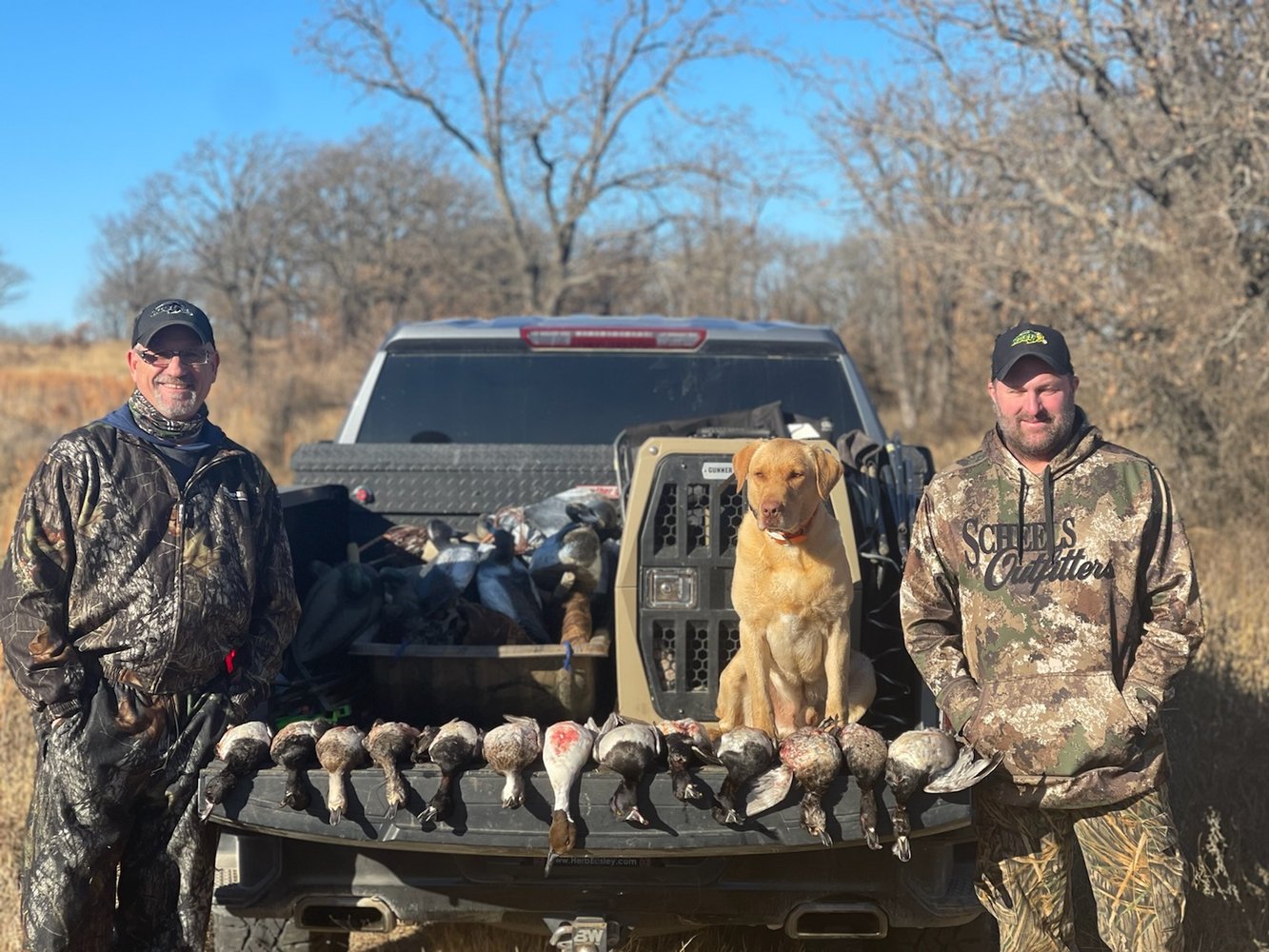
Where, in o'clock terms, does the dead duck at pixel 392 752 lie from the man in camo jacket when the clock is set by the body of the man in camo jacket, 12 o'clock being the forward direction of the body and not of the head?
The dead duck is roughly at 10 o'clock from the man in camo jacket.

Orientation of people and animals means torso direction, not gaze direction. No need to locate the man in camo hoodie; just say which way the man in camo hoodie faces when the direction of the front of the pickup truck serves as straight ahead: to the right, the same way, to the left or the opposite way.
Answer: the opposite way

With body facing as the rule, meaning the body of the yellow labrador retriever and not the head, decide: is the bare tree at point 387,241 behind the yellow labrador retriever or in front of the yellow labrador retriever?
behind

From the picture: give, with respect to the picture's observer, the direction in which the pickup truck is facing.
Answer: facing away from the viewer

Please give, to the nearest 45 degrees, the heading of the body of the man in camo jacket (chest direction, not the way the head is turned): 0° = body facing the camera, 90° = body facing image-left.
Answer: approximately 0°

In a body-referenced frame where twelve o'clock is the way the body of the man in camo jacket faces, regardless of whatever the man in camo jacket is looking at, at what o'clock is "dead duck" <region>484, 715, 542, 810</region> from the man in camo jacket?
The dead duck is roughly at 10 o'clock from the man in camo jacket.
